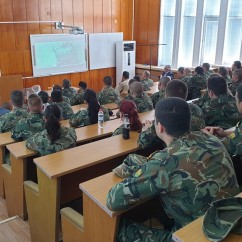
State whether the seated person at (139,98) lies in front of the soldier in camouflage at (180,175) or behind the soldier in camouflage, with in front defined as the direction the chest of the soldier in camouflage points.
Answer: in front

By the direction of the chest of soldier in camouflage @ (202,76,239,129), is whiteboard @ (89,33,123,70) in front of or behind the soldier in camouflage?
in front

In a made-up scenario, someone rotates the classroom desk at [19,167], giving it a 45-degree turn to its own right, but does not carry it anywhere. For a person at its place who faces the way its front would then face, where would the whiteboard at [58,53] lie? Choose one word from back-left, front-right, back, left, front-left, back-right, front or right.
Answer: back

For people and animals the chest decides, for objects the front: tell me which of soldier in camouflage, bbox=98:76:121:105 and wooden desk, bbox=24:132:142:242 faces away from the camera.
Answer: the soldier in camouflage

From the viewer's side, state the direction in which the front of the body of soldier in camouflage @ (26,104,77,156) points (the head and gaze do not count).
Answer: away from the camera

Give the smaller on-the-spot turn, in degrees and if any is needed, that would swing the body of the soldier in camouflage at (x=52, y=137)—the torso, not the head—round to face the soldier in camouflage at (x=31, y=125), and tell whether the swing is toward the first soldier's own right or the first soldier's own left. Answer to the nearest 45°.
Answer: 0° — they already face them

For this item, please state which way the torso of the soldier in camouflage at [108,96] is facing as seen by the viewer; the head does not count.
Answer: away from the camera

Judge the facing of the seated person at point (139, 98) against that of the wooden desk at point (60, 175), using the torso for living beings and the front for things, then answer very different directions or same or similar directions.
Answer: very different directions

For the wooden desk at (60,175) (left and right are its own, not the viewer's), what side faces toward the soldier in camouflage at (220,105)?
left

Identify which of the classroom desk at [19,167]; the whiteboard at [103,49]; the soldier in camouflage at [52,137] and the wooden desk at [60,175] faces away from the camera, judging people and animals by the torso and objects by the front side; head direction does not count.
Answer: the soldier in camouflage

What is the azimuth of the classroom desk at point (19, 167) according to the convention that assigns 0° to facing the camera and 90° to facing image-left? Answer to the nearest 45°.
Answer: approximately 315°

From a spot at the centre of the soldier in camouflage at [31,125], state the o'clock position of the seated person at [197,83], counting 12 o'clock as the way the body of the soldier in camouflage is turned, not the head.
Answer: The seated person is roughly at 2 o'clock from the soldier in camouflage.

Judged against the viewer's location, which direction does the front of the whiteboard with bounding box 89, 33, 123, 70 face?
facing the viewer and to the right of the viewer

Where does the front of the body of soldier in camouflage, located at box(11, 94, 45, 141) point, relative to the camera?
away from the camera

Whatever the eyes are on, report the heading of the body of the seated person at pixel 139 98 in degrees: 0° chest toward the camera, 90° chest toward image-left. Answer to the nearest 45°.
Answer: approximately 135°

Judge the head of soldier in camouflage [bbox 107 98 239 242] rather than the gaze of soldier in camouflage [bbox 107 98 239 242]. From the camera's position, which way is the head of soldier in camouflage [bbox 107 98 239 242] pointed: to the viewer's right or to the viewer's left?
to the viewer's left
